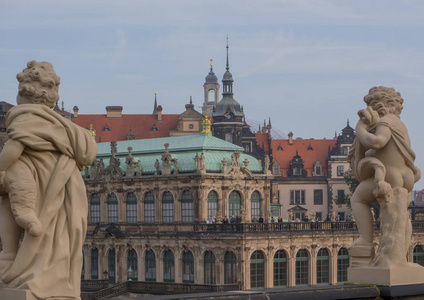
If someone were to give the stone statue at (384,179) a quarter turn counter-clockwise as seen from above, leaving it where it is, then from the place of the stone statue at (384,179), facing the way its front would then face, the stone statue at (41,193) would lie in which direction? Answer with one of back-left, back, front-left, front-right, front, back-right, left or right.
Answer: front

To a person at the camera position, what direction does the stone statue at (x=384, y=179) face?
facing away from the viewer and to the left of the viewer
